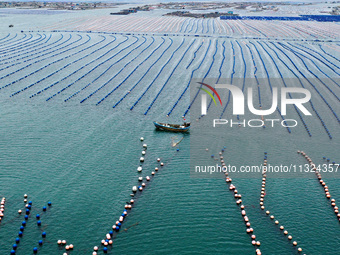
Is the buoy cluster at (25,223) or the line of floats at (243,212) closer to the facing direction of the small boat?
the buoy cluster

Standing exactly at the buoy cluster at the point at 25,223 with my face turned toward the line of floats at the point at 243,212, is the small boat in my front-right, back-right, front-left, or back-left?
front-left

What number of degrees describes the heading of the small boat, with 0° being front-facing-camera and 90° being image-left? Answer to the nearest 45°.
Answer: approximately 90°

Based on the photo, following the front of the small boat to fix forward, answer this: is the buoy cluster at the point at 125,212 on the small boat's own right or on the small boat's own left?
on the small boat's own left

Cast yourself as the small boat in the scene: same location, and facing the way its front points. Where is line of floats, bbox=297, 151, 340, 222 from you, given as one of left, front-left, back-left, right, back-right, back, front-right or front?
back-left

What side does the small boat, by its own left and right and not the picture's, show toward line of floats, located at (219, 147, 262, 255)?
left
